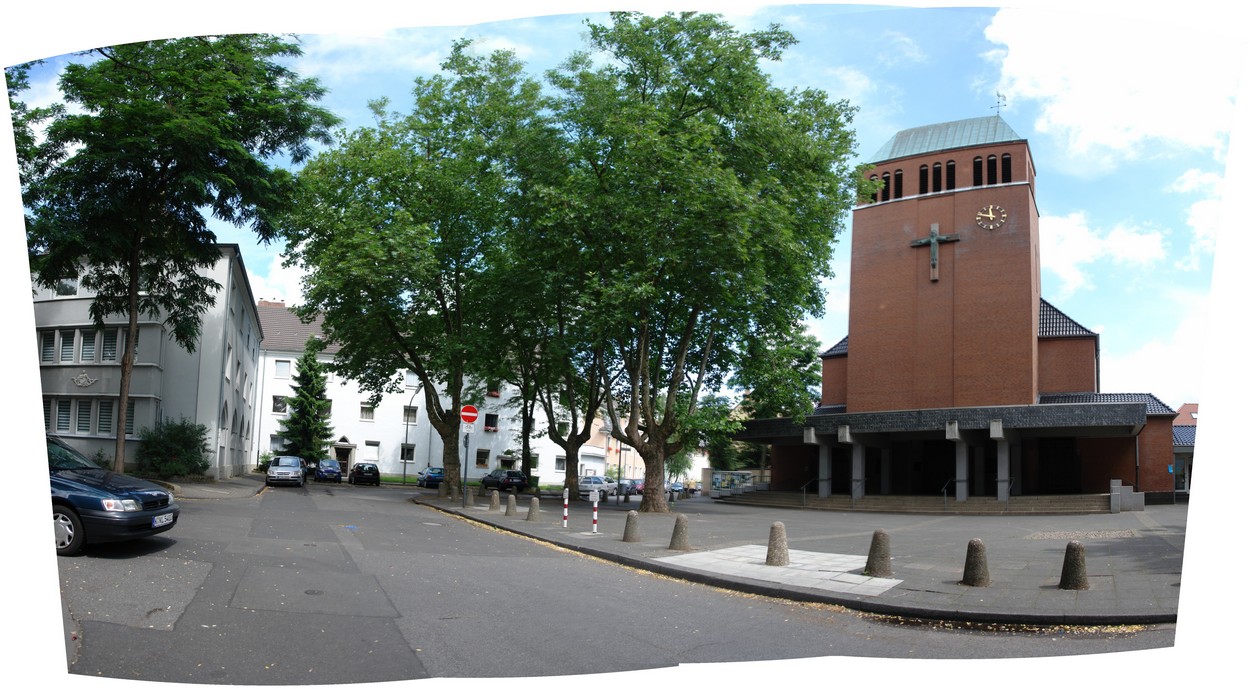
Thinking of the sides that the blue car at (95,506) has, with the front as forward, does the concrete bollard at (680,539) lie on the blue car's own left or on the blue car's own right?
on the blue car's own left

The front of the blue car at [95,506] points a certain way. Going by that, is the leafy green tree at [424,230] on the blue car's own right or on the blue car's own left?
on the blue car's own left

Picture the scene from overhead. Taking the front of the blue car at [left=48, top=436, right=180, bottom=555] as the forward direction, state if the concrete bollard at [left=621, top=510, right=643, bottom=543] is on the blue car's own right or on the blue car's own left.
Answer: on the blue car's own left

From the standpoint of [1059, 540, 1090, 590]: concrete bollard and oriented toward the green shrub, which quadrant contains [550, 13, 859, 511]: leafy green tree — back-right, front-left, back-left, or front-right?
front-right

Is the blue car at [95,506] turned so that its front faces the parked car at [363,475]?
no

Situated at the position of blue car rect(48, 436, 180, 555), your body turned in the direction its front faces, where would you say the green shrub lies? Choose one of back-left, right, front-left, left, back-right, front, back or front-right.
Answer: back-left

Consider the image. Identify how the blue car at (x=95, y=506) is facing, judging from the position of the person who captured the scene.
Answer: facing the viewer and to the right of the viewer

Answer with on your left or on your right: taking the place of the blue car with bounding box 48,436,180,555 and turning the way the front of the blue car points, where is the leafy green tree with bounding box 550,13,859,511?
on your left

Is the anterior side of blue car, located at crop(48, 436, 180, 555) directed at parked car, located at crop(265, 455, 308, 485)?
no

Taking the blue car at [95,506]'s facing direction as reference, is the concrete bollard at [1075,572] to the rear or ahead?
ahead

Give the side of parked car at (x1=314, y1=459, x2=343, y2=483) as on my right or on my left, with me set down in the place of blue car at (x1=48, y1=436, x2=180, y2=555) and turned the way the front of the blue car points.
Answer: on my left
